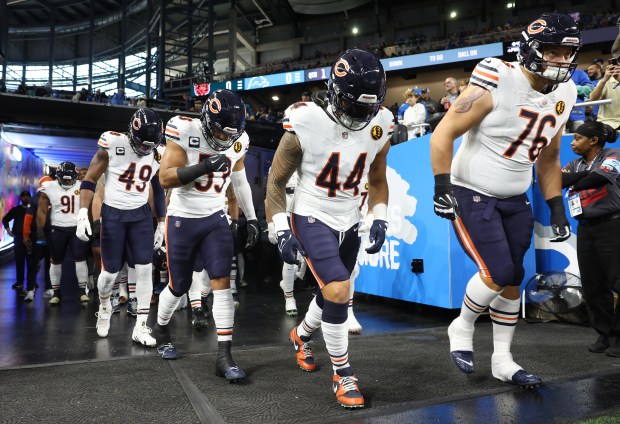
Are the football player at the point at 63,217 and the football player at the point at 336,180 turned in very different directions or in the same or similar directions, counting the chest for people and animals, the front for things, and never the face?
same or similar directions

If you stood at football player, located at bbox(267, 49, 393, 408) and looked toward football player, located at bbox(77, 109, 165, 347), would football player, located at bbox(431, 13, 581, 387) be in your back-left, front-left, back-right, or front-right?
back-right

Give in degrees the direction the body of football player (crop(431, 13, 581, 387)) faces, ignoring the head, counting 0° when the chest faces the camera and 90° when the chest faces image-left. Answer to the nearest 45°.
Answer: approximately 315°

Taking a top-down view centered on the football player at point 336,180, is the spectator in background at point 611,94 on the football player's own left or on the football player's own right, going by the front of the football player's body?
on the football player's own left

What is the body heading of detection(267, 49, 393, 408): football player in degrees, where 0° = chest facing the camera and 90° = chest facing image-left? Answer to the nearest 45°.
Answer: approximately 315°

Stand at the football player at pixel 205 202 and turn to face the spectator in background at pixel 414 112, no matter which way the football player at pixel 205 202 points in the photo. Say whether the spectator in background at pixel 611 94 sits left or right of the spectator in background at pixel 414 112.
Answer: right

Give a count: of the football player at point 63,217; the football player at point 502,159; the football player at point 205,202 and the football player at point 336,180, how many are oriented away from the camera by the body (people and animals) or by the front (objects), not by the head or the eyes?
0

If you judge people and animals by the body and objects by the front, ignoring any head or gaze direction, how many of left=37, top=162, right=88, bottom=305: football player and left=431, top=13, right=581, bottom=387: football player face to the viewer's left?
0

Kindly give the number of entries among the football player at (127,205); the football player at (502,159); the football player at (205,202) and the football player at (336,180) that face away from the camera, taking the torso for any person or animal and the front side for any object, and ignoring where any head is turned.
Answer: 0

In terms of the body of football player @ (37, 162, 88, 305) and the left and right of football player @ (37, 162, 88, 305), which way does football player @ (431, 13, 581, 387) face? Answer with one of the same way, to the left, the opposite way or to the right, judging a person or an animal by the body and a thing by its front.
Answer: the same way

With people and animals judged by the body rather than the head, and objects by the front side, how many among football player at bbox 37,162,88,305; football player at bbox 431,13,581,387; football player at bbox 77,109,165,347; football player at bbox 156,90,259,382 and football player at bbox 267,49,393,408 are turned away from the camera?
0

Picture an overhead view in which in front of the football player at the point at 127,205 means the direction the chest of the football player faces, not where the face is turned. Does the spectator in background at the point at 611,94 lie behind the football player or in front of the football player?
in front

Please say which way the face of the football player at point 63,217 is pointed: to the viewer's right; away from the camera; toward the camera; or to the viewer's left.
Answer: toward the camera

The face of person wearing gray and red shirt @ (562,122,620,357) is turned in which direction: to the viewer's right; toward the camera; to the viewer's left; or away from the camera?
to the viewer's left

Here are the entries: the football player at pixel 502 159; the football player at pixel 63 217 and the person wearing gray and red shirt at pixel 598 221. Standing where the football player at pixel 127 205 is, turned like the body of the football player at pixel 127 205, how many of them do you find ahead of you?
2

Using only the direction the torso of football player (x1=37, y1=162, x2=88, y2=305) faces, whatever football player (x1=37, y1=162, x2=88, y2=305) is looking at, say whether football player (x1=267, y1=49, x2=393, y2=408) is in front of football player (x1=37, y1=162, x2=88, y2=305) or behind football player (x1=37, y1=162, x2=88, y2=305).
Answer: in front

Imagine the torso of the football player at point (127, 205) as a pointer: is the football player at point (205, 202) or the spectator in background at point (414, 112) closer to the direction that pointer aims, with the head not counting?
the football player
